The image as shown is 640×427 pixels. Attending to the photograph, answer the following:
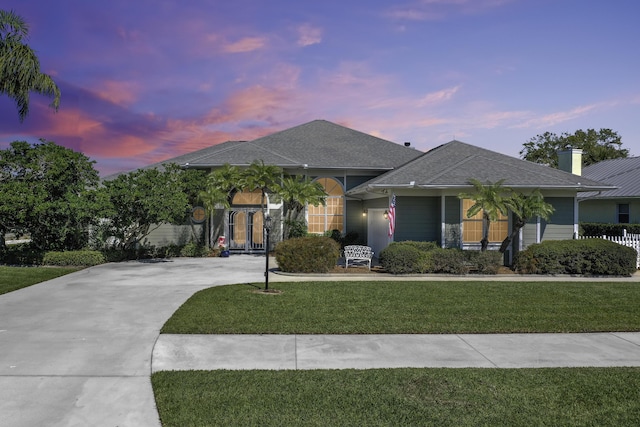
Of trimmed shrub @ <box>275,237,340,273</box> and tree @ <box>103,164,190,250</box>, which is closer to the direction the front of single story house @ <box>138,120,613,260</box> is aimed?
the trimmed shrub

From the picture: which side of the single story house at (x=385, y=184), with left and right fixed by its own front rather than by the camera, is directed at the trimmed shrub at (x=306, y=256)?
front

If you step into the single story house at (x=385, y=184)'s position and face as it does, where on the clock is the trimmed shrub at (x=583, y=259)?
The trimmed shrub is roughly at 10 o'clock from the single story house.

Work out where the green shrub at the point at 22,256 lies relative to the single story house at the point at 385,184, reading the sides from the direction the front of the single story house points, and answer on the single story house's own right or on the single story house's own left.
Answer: on the single story house's own right

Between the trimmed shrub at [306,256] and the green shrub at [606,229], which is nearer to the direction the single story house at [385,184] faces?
the trimmed shrub

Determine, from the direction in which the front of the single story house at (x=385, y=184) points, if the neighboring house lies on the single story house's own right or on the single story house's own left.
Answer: on the single story house's own left

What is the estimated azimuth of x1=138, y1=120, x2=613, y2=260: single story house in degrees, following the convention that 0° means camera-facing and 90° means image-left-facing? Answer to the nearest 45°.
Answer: approximately 0°

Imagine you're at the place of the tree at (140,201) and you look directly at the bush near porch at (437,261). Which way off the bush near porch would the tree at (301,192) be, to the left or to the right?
left

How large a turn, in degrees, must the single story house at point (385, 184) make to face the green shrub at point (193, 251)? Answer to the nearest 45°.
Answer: approximately 90° to its right

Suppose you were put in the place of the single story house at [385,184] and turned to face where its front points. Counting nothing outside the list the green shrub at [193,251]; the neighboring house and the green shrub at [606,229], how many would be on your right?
1

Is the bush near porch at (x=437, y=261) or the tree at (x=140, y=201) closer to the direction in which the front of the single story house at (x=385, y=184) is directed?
the bush near porch

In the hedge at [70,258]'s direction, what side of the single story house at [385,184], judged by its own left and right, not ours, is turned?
right
